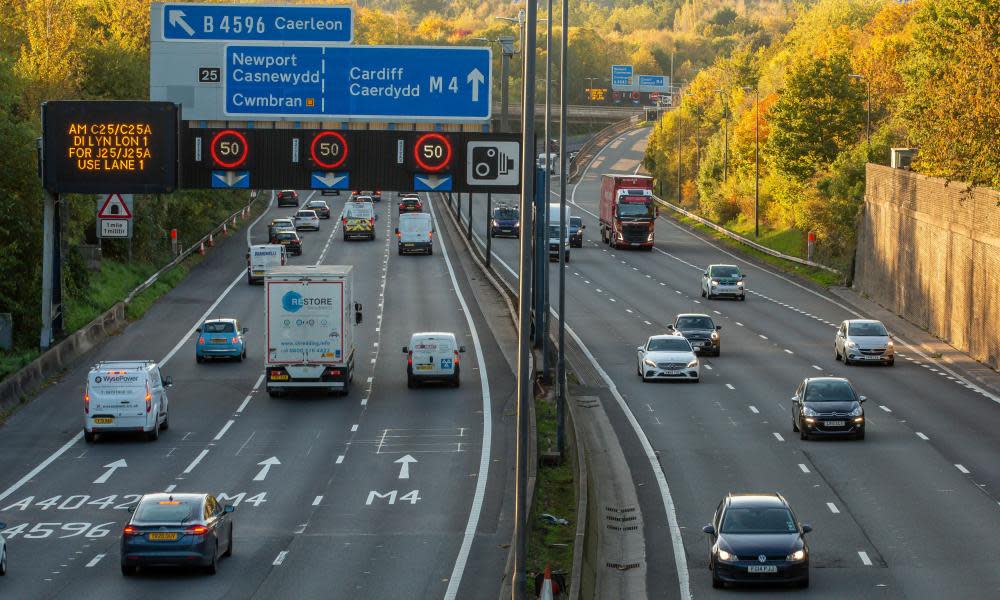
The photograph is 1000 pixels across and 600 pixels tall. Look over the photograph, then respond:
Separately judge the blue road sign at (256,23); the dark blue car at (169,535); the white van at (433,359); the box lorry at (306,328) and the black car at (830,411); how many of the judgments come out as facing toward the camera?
2

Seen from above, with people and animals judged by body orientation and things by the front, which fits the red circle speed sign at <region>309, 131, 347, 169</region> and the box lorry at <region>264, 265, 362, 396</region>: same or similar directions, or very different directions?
very different directions

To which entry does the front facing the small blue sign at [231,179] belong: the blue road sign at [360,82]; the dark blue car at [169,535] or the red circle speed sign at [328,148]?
the dark blue car

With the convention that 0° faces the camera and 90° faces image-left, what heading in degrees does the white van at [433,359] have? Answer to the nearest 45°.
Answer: approximately 180°

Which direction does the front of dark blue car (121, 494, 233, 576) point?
away from the camera
